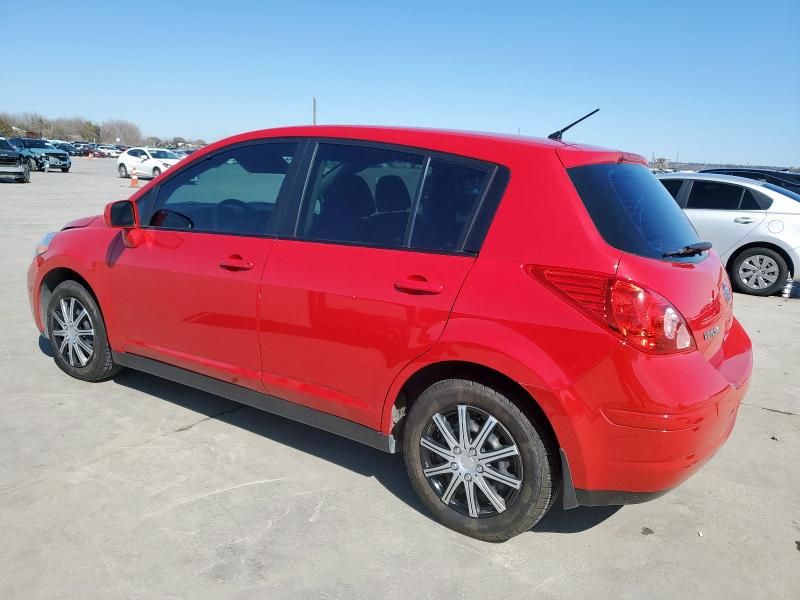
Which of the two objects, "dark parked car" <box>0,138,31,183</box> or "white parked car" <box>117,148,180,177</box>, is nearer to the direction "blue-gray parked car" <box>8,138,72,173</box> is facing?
the white parked car

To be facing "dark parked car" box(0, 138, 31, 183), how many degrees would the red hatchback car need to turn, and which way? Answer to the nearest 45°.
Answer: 0° — it already faces it

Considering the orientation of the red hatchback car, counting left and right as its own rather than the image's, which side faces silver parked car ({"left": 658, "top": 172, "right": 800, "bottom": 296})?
right

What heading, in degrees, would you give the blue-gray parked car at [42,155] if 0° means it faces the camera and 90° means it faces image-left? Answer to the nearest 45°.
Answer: approximately 315°

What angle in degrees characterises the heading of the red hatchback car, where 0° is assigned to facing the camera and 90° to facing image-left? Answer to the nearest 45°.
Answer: approximately 135°

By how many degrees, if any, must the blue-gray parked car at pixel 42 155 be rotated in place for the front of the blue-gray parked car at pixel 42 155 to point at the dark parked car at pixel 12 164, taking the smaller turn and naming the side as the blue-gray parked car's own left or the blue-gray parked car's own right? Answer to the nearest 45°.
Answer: approximately 45° to the blue-gray parked car's own right
